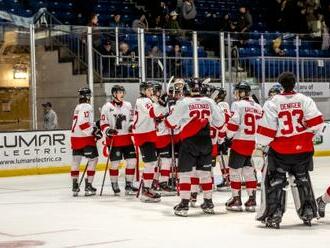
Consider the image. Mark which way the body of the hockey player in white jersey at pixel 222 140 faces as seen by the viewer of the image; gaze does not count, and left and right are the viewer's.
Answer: facing to the left of the viewer

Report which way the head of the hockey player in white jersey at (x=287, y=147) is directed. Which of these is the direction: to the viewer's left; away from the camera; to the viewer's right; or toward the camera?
away from the camera

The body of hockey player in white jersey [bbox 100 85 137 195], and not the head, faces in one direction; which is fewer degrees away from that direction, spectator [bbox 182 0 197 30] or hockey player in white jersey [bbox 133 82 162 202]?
the hockey player in white jersey

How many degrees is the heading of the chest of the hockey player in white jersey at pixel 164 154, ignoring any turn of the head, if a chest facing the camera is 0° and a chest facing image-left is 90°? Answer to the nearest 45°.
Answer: approximately 270°

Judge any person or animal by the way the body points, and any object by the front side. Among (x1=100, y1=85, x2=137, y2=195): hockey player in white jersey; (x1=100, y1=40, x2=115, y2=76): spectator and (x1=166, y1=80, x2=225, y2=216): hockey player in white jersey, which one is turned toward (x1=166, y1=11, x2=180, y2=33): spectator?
(x1=166, y1=80, x2=225, y2=216): hockey player in white jersey

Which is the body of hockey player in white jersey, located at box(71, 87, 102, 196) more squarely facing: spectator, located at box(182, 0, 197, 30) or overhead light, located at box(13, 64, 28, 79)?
the spectator

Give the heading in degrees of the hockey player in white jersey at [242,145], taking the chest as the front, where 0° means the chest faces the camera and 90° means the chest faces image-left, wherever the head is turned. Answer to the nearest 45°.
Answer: approximately 135°

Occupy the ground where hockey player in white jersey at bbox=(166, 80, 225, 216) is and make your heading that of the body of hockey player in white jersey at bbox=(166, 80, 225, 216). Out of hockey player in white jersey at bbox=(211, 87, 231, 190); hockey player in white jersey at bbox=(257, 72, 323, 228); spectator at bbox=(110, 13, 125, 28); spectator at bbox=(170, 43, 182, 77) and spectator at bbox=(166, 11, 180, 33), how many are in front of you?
4

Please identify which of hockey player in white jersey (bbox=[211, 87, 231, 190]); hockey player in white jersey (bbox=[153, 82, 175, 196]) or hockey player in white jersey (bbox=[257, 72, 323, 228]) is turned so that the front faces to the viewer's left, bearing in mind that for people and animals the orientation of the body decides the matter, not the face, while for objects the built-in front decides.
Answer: hockey player in white jersey (bbox=[211, 87, 231, 190])

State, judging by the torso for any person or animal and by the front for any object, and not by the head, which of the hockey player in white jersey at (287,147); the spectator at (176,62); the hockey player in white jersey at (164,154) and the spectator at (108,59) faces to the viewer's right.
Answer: the hockey player in white jersey at (164,154)

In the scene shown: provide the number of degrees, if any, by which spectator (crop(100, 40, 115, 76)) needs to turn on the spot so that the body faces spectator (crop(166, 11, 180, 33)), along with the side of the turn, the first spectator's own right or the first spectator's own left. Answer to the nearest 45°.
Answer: approximately 135° to the first spectator's own left

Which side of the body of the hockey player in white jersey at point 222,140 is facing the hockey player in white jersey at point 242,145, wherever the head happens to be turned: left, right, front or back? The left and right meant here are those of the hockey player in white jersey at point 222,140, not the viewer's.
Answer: left

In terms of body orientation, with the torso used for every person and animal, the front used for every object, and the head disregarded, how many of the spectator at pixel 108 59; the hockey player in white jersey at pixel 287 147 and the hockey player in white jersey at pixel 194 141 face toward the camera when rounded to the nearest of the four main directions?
1

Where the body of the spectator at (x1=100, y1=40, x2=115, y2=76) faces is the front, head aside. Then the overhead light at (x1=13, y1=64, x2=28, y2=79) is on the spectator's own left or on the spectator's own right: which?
on the spectator's own right

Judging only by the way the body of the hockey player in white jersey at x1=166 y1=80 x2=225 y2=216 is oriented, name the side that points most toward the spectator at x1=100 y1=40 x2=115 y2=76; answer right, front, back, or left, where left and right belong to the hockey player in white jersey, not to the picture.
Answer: front
